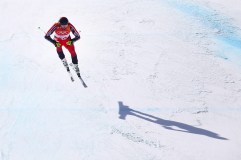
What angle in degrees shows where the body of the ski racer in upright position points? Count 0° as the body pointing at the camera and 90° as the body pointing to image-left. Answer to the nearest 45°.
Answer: approximately 0°
